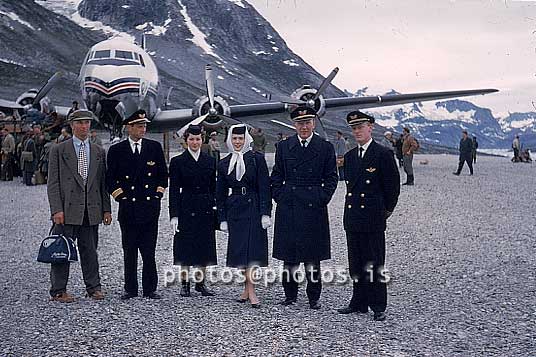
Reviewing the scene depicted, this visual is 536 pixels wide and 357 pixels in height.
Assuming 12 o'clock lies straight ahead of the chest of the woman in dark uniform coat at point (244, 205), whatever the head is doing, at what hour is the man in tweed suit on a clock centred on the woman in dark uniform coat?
The man in tweed suit is roughly at 3 o'clock from the woman in dark uniform coat.

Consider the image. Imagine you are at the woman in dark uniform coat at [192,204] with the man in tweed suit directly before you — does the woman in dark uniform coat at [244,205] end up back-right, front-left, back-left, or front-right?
back-left

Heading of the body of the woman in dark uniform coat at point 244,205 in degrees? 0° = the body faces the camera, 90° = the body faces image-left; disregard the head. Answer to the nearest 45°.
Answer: approximately 0°
